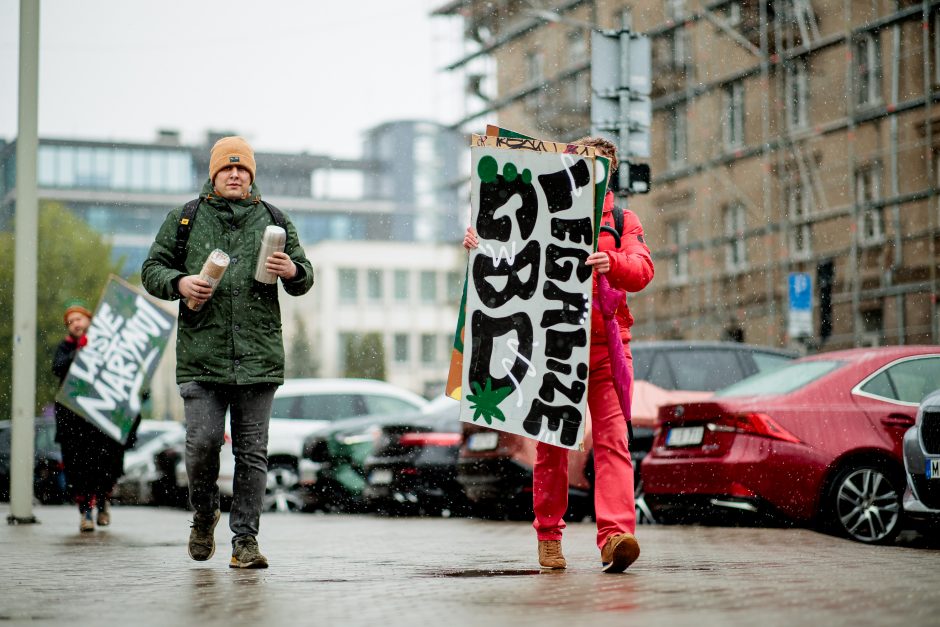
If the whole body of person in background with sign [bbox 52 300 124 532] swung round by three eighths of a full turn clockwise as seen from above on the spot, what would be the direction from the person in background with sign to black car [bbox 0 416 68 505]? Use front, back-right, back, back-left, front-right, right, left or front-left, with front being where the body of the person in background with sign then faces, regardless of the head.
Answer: front-right

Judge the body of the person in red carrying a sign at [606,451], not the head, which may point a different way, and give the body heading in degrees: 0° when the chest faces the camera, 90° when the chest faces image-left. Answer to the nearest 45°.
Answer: approximately 0°

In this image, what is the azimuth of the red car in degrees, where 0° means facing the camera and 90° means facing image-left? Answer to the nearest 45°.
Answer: approximately 225°

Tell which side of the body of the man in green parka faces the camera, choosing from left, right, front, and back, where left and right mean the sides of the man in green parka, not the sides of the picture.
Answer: front

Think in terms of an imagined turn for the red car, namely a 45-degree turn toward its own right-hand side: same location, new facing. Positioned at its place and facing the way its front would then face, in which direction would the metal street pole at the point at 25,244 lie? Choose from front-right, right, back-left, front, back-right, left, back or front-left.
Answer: back

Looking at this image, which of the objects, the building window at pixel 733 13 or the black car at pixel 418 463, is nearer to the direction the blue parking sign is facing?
the black car

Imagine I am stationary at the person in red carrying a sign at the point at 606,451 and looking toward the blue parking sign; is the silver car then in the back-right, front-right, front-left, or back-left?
front-right

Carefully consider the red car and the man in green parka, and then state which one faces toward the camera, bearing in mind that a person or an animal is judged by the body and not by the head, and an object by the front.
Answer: the man in green parka

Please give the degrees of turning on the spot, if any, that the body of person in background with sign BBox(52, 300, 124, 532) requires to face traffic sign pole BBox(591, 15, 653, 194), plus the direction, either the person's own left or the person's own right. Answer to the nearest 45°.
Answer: approximately 90° to the person's own left

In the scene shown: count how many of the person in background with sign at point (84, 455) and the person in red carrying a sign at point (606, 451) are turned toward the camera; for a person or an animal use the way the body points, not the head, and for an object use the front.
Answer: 2

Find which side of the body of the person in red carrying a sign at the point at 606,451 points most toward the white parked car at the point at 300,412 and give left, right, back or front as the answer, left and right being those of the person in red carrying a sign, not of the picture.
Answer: back

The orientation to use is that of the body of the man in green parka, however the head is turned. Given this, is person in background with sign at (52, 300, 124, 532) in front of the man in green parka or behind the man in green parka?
behind

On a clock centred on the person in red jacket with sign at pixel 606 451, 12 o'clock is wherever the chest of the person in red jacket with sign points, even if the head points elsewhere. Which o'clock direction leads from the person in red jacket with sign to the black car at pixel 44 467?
The black car is roughly at 5 o'clock from the person in red jacket with sign.

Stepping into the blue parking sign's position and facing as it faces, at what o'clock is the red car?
The red car is roughly at 12 o'clock from the blue parking sign.

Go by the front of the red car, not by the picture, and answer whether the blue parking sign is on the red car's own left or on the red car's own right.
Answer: on the red car's own left

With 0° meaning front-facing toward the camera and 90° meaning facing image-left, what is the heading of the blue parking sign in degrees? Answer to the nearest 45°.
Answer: approximately 0°

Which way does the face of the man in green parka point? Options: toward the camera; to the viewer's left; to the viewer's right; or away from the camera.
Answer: toward the camera

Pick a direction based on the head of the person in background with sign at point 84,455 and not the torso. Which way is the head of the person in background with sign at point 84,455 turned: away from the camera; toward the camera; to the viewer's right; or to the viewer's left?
toward the camera

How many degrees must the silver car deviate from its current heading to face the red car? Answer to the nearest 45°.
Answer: approximately 90° to its right
